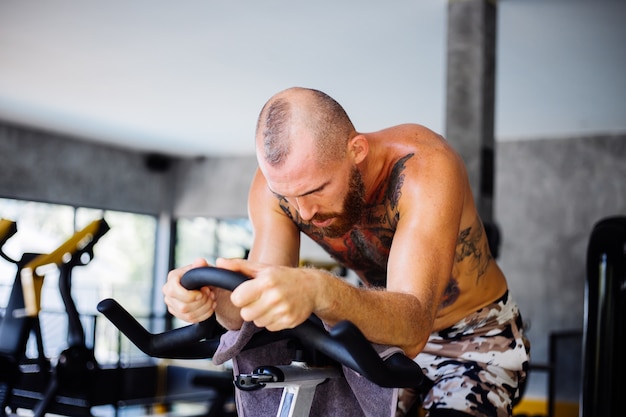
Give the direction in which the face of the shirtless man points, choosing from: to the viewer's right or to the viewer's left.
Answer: to the viewer's left

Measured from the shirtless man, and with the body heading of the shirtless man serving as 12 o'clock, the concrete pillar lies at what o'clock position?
The concrete pillar is roughly at 5 o'clock from the shirtless man.

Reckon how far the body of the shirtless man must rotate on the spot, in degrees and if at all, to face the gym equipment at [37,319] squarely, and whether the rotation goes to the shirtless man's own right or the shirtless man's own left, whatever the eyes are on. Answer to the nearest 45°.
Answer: approximately 90° to the shirtless man's own right

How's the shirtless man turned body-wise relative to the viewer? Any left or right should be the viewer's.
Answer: facing the viewer and to the left of the viewer
